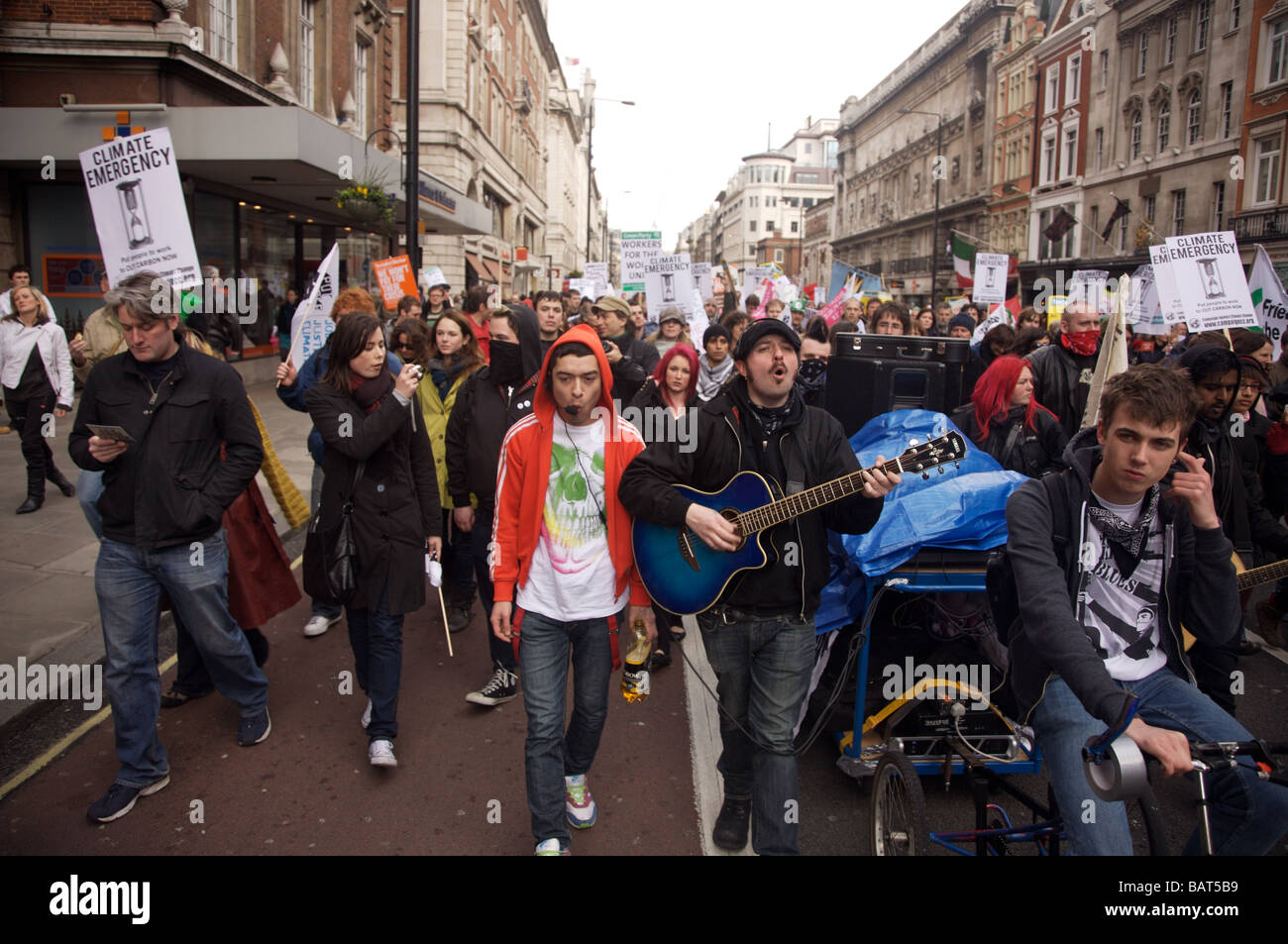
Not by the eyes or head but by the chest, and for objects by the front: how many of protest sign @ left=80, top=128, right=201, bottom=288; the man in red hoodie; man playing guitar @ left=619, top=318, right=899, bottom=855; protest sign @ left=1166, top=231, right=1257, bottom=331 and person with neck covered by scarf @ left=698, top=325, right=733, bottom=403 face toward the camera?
5

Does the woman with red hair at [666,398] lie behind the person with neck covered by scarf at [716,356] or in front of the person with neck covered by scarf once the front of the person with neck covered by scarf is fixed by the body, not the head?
in front

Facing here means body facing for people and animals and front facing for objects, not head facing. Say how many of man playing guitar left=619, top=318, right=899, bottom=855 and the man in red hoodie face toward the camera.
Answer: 2

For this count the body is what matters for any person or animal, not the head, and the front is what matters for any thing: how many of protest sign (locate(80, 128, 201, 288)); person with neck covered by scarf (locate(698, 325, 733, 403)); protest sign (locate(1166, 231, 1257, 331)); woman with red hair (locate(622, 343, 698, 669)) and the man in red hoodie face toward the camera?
5

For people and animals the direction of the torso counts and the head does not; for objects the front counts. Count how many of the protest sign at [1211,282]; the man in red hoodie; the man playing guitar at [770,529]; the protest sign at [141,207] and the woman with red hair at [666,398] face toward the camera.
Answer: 5

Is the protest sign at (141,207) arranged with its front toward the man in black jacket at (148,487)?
yes

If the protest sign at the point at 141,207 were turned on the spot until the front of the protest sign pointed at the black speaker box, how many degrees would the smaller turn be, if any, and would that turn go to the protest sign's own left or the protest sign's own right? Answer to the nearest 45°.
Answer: approximately 90° to the protest sign's own left

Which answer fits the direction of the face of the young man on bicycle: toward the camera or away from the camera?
toward the camera

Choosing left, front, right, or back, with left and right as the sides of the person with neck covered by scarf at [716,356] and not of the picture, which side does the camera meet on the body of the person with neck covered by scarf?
front

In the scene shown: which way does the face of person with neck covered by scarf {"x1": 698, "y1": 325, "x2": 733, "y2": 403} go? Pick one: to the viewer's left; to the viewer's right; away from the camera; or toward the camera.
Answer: toward the camera

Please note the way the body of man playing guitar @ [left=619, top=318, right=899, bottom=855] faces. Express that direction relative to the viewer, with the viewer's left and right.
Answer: facing the viewer

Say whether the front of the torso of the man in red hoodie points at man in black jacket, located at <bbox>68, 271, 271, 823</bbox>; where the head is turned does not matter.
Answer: no

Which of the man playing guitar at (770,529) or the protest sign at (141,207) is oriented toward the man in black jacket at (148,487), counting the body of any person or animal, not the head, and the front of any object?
the protest sign

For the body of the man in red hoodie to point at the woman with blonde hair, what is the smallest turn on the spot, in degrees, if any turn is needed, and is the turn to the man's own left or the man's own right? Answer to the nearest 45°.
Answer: approximately 135° to the man's own right

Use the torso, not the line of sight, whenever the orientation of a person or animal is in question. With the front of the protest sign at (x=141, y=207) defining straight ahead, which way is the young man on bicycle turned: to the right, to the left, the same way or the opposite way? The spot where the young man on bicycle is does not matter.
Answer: the same way

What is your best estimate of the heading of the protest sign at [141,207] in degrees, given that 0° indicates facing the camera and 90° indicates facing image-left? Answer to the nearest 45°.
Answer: approximately 0°
